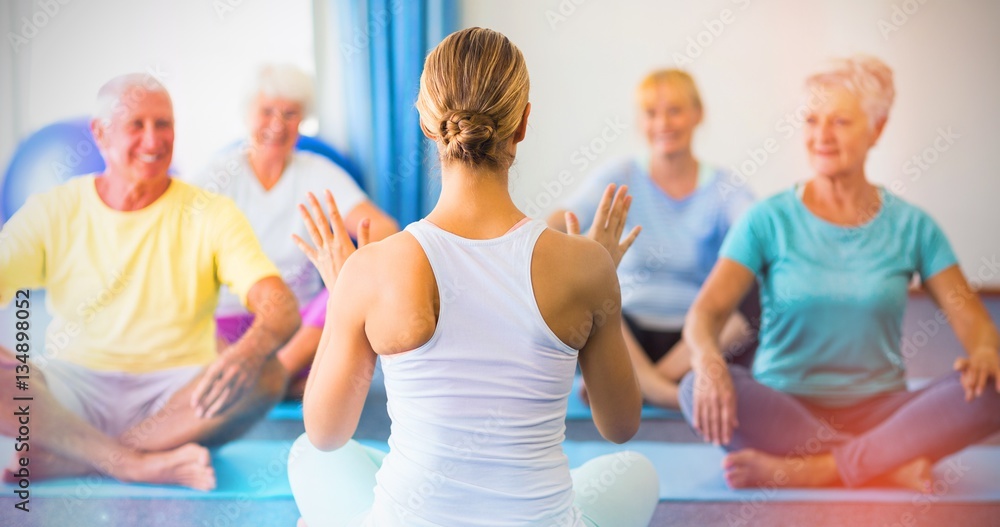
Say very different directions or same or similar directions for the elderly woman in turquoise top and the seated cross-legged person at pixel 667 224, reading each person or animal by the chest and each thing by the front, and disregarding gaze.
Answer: same or similar directions

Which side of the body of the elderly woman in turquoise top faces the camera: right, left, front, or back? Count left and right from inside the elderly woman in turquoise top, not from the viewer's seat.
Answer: front

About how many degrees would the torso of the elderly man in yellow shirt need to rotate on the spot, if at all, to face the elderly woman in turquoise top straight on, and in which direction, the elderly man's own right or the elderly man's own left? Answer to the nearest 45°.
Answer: approximately 90° to the elderly man's own left

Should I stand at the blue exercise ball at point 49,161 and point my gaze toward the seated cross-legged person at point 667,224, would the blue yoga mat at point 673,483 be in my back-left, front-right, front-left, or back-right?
front-right

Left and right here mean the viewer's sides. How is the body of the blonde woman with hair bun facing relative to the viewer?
facing away from the viewer

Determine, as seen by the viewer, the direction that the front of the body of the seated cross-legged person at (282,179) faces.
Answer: toward the camera

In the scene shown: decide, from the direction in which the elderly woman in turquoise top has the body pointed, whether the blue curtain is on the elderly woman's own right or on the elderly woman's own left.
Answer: on the elderly woman's own right

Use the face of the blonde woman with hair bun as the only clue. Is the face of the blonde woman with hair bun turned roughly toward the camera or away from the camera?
away from the camera

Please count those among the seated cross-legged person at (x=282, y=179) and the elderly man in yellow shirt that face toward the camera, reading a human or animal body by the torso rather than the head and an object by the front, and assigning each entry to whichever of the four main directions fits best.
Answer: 2

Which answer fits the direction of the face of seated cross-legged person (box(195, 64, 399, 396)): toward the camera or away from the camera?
toward the camera

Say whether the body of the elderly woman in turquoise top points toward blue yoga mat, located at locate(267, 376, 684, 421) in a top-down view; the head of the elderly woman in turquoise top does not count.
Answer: no

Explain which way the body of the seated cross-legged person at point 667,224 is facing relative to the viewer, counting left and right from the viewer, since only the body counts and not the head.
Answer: facing the viewer

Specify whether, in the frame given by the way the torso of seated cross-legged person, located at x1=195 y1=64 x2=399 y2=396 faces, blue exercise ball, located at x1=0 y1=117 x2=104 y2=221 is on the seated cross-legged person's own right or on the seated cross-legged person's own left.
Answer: on the seated cross-legged person's own right

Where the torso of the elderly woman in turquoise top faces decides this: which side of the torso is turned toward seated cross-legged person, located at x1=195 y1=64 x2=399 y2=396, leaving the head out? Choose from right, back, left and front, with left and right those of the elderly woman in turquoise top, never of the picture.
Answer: right

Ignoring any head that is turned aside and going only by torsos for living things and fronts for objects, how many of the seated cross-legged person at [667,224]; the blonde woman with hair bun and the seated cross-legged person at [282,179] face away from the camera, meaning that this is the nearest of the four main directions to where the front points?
1

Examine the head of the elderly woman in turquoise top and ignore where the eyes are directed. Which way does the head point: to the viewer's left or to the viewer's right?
to the viewer's left

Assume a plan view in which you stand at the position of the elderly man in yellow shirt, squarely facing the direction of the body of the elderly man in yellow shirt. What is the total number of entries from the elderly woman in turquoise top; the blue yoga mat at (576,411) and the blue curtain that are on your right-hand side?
0

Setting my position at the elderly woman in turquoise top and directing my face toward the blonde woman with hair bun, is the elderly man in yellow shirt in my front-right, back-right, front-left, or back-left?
front-right
